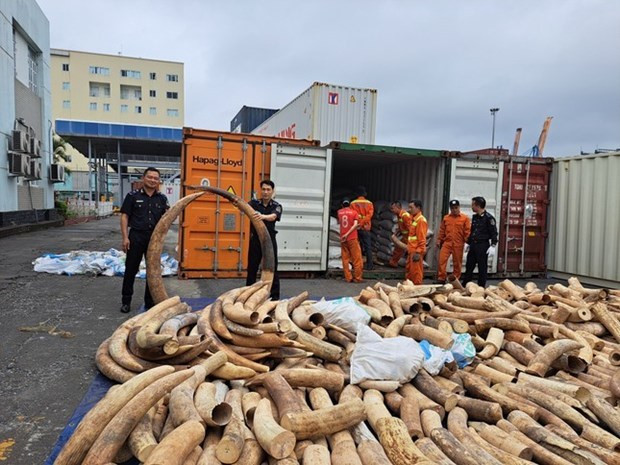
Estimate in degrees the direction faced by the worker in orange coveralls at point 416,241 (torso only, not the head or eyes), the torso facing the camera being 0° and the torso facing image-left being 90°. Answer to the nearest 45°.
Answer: approximately 90°

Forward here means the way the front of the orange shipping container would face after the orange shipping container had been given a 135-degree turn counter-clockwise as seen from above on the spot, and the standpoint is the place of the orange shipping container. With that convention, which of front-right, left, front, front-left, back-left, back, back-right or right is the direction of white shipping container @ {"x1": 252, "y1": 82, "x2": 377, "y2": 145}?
front

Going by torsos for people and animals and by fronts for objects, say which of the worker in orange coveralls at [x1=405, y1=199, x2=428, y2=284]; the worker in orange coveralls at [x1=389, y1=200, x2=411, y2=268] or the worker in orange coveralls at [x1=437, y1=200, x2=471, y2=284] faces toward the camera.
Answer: the worker in orange coveralls at [x1=437, y1=200, x2=471, y2=284]

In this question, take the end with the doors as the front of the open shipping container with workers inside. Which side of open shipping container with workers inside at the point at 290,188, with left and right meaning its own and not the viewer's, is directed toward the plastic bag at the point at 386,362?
front

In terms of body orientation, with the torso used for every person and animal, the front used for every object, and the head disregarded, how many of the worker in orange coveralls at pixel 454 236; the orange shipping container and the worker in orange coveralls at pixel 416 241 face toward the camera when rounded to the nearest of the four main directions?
2

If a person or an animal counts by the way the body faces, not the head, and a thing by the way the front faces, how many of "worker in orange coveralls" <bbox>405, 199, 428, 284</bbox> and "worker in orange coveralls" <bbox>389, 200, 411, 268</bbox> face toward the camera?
0

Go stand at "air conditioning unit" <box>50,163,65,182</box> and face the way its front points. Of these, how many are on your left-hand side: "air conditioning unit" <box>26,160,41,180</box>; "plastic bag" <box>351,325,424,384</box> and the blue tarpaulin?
0

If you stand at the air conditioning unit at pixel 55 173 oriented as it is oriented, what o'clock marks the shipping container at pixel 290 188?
The shipping container is roughly at 1 o'clock from the air conditioning unit.

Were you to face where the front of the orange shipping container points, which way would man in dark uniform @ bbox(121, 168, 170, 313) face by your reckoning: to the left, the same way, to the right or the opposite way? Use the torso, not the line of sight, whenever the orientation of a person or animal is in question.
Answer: the same way

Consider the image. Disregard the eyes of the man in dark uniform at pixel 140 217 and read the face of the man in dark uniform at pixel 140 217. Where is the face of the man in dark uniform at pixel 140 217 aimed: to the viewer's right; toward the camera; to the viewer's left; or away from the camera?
toward the camera

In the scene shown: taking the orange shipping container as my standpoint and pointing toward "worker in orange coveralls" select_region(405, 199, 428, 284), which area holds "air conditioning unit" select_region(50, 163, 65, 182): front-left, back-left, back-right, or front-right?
back-left

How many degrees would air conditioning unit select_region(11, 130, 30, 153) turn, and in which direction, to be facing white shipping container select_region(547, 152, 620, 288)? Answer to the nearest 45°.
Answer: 0° — it already faces it

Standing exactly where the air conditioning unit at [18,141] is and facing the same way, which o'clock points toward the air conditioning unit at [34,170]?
the air conditioning unit at [34,170] is roughly at 8 o'clock from the air conditioning unit at [18,141].

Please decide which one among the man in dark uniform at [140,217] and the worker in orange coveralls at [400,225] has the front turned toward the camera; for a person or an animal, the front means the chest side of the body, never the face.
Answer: the man in dark uniform

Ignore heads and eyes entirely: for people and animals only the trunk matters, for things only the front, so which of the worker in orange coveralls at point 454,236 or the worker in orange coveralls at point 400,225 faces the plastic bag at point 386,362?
the worker in orange coveralls at point 454,236

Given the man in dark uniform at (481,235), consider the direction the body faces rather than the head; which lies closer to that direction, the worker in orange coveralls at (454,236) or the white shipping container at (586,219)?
the worker in orange coveralls

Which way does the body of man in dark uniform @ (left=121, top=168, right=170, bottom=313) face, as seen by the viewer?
toward the camera
